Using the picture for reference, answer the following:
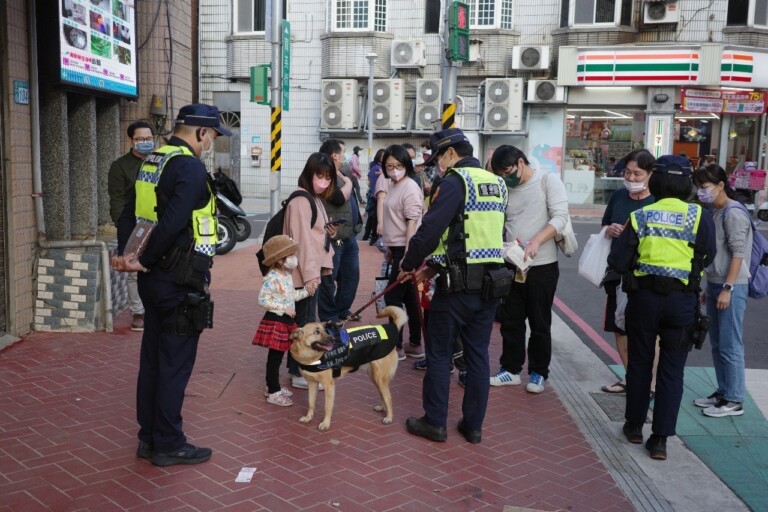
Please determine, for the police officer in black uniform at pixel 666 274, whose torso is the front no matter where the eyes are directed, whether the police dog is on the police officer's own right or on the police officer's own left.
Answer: on the police officer's own left

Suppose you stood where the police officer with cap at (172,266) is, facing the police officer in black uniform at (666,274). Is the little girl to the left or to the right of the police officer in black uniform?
left

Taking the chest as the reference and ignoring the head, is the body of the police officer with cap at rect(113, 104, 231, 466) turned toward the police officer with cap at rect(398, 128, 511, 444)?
yes

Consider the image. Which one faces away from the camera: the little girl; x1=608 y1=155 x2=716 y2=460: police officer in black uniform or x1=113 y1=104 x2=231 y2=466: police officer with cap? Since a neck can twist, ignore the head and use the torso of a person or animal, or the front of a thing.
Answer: the police officer in black uniform

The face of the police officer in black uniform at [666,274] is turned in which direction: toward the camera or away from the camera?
away from the camera

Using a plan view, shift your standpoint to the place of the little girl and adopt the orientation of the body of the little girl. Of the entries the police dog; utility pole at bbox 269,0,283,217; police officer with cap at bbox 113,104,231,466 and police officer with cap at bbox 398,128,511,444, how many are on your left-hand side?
1

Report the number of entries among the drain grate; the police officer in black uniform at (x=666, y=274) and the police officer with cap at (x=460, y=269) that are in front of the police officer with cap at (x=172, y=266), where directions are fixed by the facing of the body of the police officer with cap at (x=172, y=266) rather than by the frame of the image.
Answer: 3

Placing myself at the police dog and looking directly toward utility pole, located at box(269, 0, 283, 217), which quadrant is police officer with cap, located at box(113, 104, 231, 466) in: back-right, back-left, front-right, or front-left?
back-left

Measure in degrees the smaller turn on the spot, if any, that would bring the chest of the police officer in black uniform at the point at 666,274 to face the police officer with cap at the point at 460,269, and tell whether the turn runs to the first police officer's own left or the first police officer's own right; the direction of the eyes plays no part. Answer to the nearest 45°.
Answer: approximately 90° to the first police officer's own left

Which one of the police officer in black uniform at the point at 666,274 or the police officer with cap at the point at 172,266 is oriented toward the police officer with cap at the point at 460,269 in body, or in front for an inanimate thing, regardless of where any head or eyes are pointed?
the police officer with cap at the point at 172,266

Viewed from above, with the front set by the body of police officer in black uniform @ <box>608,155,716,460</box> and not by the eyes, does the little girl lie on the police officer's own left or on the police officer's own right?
on the police officer's own left

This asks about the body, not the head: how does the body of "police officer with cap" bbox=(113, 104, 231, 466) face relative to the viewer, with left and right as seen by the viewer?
facing to the right of the viewer

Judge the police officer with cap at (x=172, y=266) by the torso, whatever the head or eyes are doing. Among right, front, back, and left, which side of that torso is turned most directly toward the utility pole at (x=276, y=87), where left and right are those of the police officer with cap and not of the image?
left

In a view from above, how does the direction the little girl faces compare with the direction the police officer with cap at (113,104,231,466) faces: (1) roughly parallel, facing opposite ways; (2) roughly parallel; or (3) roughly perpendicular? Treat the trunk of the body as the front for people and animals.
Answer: roughly parallel

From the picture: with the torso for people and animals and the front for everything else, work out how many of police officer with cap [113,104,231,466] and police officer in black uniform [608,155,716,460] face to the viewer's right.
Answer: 1

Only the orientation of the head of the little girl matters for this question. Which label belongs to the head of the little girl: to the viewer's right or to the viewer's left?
to the viewer's right

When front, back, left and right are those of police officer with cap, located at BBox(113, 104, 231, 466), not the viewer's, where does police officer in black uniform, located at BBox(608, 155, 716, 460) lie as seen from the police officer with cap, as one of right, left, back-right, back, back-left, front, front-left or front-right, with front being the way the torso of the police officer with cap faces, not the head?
front

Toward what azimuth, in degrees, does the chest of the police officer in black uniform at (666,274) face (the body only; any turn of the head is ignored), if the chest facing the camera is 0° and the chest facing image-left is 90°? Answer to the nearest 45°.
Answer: approximately 180°
